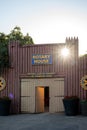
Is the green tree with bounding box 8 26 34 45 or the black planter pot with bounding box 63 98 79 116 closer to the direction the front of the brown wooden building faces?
the black planter pot

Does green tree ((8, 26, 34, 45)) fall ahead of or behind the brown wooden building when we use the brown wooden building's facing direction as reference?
behind

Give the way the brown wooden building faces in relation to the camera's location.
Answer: facing the viewer

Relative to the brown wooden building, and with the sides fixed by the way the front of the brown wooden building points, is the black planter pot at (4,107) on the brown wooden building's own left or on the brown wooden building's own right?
on the brown wooden building's own right
